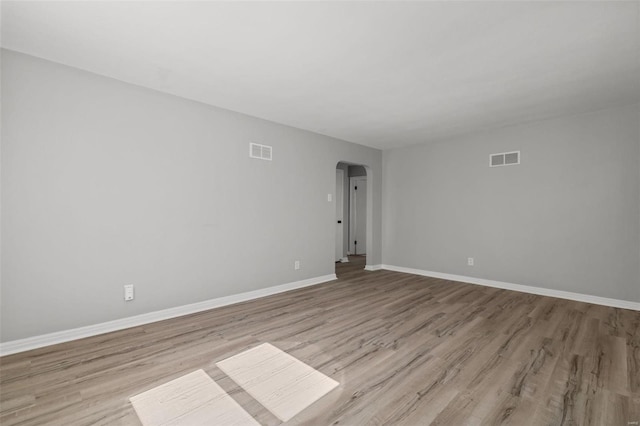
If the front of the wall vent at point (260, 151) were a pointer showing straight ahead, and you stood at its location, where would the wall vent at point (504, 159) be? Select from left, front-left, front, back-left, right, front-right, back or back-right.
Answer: front-left

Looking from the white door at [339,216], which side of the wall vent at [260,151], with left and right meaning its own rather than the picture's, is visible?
left

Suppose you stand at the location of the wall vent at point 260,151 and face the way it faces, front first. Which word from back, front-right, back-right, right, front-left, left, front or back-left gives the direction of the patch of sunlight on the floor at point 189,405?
front-right

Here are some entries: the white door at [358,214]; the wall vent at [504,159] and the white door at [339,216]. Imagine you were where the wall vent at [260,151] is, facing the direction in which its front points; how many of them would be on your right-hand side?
0

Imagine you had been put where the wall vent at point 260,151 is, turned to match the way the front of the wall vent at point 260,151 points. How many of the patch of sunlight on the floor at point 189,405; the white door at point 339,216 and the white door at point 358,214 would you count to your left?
2

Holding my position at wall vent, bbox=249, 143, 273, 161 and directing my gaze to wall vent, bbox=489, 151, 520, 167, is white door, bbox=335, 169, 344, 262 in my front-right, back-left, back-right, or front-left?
front-left

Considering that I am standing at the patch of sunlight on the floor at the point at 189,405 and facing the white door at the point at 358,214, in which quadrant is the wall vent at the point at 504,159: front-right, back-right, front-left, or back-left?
front-right

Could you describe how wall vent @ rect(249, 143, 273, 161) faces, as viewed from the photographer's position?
facing the viewer and to the right of the viewer

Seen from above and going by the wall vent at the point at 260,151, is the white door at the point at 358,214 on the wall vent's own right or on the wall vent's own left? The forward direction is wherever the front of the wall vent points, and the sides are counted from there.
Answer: on the wall vent's own left

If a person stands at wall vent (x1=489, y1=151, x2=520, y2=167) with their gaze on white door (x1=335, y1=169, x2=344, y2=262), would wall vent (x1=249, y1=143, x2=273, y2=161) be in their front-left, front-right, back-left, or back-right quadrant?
front-left
